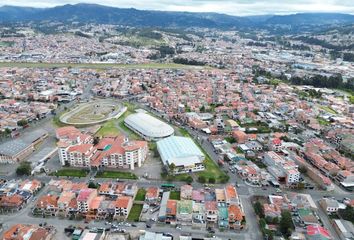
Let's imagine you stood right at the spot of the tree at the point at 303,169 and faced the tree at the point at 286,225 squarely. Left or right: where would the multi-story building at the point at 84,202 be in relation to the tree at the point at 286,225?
right

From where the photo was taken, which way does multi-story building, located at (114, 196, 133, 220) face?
toward the camera

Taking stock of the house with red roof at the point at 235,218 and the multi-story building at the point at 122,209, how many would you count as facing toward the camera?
2

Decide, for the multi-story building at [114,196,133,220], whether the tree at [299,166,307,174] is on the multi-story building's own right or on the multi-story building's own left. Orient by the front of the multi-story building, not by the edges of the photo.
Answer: on the multi-story building's own left

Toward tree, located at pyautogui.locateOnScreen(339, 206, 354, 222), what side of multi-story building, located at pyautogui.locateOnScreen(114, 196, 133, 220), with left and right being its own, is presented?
left

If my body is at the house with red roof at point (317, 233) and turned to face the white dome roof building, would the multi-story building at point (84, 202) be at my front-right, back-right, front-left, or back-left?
front-left

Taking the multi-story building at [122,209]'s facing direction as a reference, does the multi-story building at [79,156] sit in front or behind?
behind

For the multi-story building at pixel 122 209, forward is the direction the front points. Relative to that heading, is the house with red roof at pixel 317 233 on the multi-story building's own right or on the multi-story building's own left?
on the multi-story building's own left

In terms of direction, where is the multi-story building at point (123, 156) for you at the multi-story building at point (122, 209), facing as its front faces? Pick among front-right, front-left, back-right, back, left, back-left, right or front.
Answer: back

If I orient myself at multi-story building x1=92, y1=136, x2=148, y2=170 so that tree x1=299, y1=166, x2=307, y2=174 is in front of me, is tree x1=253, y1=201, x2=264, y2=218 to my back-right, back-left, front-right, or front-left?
front-right

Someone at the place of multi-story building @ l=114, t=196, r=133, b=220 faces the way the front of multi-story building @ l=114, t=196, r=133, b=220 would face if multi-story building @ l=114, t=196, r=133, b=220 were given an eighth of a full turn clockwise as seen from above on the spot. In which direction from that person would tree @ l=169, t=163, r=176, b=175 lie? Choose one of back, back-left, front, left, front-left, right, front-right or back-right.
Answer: back

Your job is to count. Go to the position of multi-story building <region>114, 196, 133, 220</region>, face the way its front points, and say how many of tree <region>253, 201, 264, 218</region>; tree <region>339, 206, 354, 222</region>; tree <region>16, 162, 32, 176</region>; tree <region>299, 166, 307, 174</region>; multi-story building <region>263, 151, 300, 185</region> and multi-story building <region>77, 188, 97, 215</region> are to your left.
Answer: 4

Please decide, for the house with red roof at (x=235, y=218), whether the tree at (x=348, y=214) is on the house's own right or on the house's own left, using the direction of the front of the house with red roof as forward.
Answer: on the house's own left

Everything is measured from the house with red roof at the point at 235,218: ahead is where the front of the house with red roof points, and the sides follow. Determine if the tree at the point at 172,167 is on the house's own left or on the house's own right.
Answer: on the house's own right
